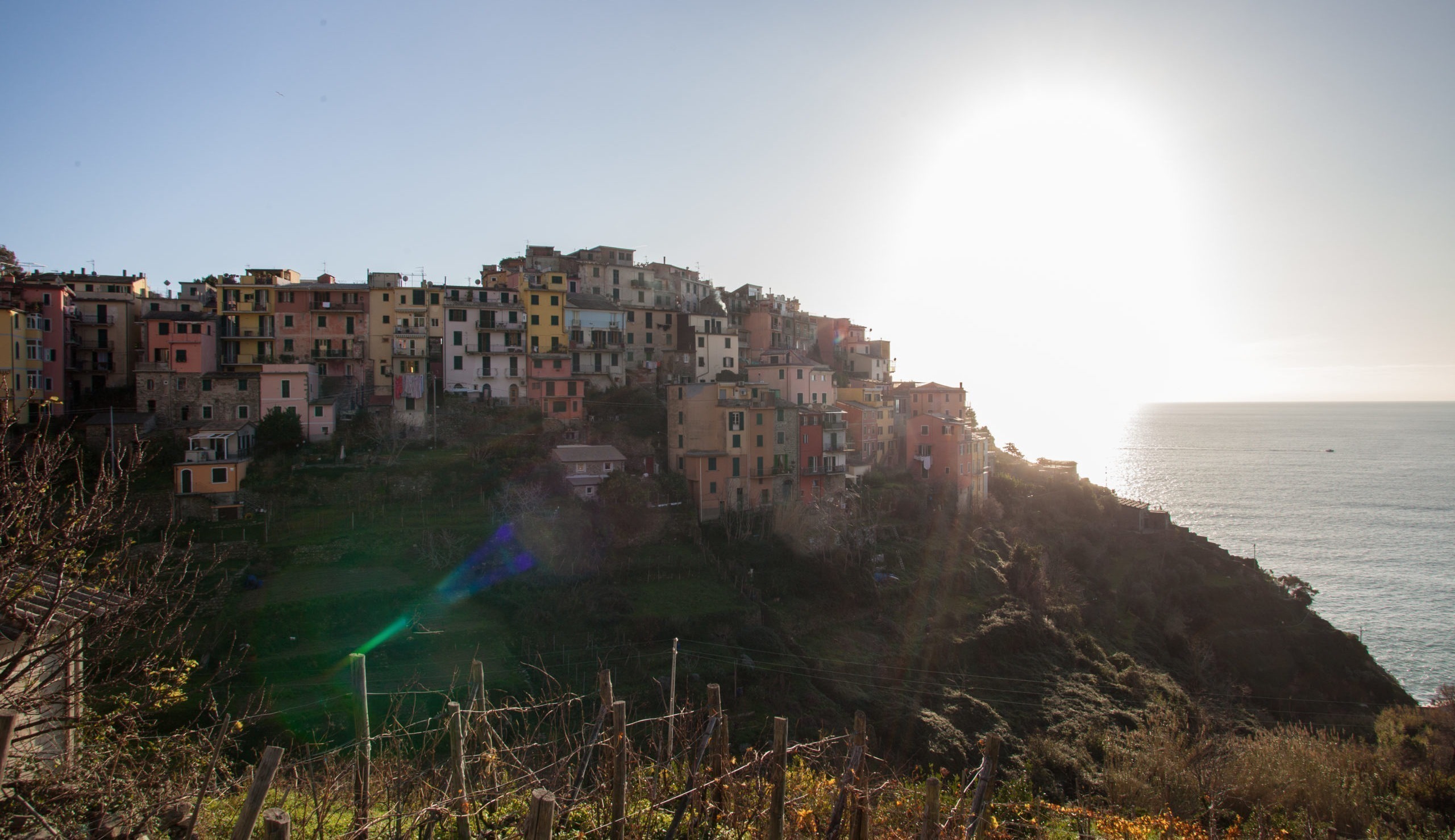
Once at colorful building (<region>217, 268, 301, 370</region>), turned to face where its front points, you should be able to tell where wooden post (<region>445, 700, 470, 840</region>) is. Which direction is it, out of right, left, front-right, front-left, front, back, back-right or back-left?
front

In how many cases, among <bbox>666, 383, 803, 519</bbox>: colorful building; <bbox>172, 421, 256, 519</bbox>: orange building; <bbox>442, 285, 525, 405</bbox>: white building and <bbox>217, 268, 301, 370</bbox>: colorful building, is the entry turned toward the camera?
4

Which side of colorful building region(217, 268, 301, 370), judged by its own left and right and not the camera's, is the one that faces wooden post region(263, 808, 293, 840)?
front

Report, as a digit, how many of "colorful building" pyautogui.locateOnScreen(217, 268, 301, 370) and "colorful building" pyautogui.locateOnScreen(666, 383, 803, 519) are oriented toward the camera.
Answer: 2

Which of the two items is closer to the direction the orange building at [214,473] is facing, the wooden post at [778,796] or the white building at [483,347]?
the wooden post

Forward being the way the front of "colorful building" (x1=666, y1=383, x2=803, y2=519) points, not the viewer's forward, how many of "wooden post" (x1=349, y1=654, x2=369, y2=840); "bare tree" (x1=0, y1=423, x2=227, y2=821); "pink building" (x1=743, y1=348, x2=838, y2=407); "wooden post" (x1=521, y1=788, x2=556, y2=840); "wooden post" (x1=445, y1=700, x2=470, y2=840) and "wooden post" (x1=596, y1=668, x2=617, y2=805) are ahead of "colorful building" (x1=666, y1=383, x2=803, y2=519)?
5

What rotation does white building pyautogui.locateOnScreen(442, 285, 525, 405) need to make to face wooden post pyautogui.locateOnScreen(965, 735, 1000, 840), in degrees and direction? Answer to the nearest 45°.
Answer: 0° — it already faces it

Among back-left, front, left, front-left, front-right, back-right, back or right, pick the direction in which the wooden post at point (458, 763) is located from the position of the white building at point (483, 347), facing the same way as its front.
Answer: front

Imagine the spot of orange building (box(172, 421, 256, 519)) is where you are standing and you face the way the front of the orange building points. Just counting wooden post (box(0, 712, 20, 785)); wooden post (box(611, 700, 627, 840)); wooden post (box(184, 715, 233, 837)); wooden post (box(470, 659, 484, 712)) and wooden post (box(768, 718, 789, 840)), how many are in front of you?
5

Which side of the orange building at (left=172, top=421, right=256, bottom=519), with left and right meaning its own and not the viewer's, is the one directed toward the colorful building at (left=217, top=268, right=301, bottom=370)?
back

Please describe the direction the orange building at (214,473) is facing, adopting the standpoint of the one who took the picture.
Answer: facing the viewer

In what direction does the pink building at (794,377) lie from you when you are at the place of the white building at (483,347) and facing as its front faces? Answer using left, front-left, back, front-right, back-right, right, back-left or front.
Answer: left

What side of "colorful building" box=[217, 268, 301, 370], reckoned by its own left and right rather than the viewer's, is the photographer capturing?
front

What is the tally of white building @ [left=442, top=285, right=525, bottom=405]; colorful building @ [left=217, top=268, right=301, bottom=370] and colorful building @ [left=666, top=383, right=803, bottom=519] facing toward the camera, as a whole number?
3

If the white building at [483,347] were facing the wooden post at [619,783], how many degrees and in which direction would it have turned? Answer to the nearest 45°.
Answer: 0° — it already faces it

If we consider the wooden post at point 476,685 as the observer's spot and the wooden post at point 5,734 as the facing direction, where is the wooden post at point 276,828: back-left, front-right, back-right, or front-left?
front-left

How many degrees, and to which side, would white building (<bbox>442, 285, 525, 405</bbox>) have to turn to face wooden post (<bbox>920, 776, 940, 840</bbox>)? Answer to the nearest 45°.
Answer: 0° — it already faces it

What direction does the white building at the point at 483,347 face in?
toward the camera

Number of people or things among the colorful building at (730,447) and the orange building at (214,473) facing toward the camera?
2
